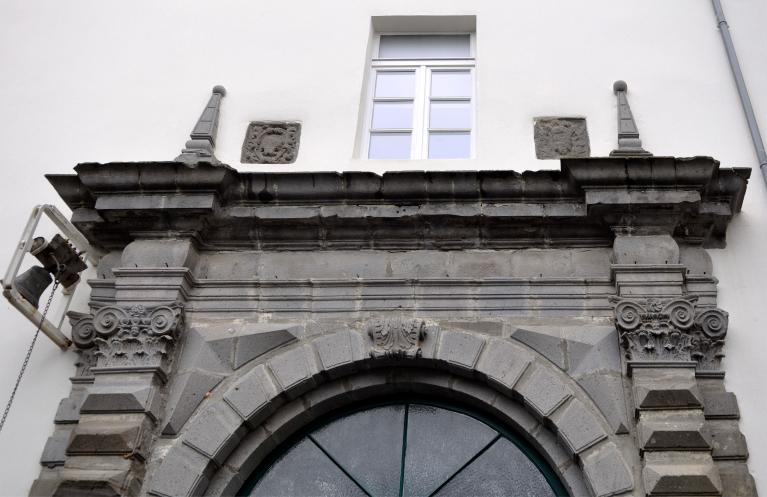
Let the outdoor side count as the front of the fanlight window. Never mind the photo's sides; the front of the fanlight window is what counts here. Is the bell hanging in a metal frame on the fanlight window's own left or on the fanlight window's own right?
on the fanlight window's own right

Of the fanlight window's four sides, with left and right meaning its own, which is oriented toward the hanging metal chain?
right

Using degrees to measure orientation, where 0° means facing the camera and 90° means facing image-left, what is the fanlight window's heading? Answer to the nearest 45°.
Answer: approximately 0°
